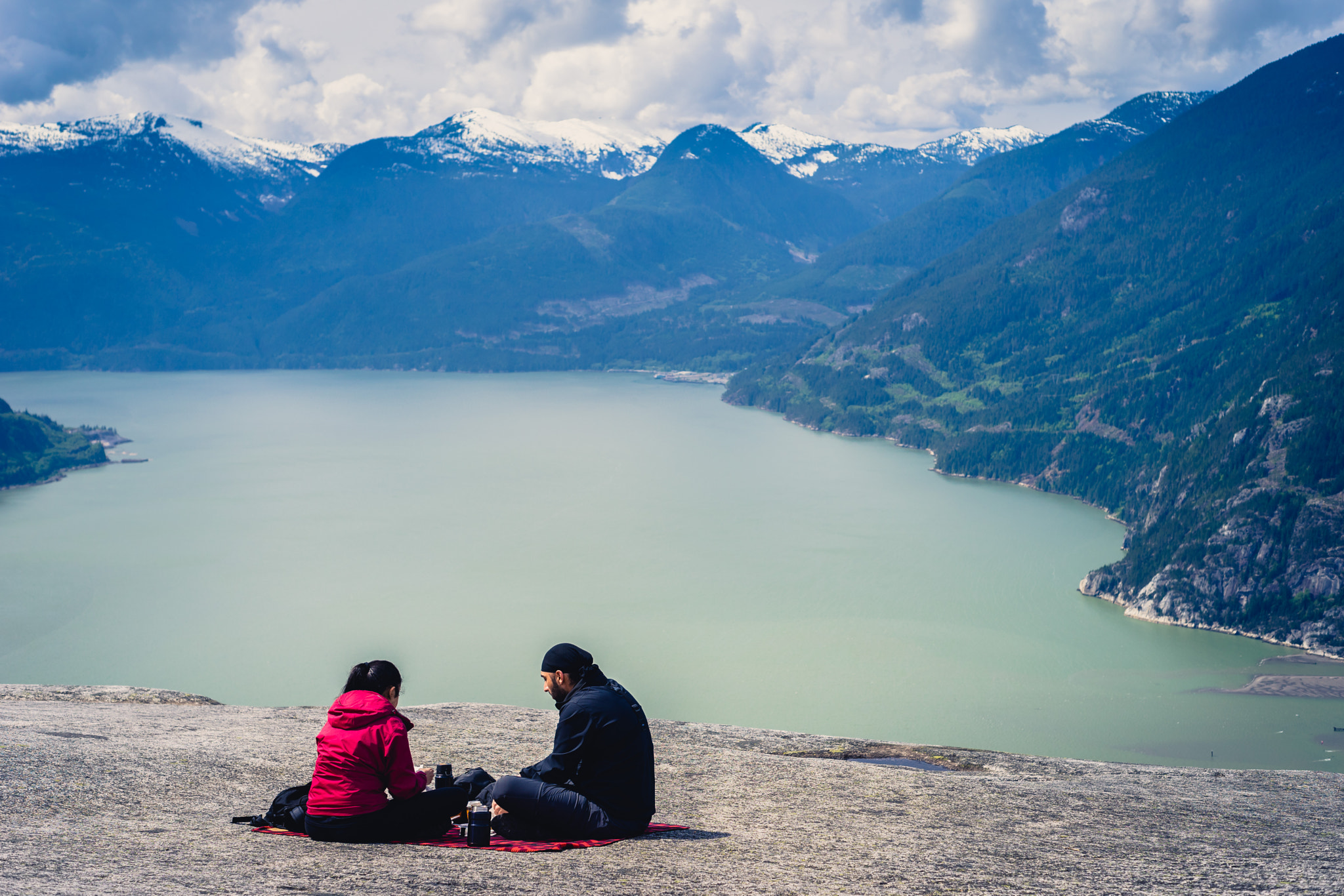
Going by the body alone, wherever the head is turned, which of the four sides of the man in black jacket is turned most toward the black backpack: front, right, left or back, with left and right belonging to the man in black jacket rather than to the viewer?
front

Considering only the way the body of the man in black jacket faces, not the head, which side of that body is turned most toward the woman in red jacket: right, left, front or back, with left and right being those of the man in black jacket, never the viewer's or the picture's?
front

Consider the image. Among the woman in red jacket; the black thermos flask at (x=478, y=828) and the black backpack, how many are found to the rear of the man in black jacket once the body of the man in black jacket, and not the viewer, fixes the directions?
0

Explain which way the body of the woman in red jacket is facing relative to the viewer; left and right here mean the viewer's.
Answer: facing away from the viewer and to the right of the viewer

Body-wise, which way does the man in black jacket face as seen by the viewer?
to the viewer's left

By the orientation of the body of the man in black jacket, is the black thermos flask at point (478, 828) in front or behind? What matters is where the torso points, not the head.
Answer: in front

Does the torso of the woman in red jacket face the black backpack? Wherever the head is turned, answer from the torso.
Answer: no

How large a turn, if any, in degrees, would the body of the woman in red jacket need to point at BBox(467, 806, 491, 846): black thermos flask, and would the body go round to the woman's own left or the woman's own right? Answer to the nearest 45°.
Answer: approximately 45° to the woman's own right

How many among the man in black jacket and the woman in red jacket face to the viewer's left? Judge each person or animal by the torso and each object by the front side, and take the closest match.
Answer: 1

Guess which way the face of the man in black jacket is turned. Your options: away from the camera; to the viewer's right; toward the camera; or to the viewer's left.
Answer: to the viewer's left

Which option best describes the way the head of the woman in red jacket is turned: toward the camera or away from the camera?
away from the camera
